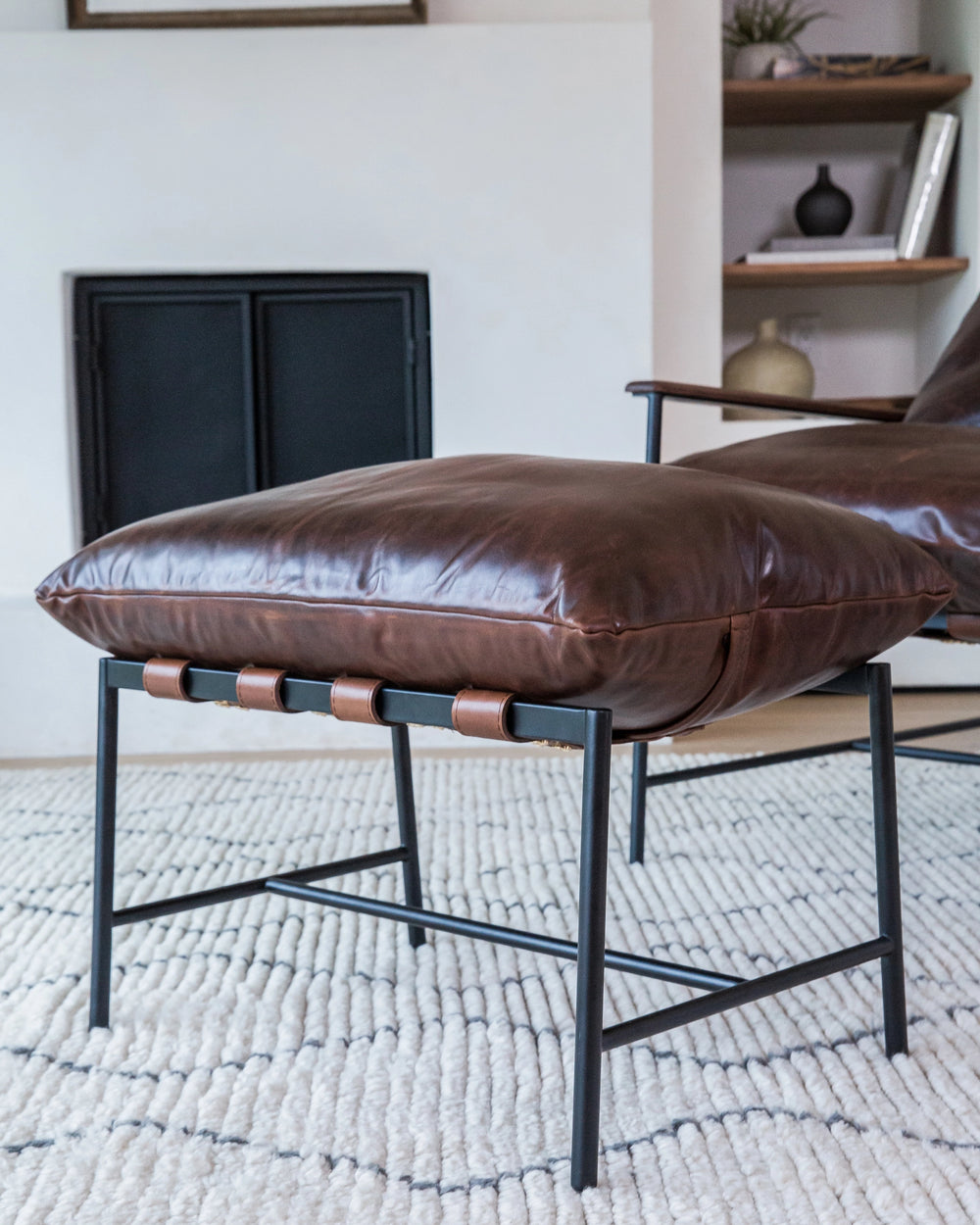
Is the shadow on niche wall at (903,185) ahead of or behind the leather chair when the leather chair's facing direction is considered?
behind

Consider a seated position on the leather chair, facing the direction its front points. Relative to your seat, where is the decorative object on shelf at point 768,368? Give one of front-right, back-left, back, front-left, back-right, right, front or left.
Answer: back-right

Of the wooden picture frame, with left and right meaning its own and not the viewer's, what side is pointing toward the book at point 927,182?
left

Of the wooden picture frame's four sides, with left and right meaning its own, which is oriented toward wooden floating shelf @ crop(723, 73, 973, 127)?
left

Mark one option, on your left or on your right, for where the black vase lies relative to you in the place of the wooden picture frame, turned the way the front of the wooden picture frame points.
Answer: on your left

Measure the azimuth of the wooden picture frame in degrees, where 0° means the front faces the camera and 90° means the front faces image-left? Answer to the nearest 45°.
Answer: approximately 0°

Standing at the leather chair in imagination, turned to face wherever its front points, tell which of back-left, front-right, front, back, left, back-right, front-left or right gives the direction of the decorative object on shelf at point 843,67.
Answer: back-right

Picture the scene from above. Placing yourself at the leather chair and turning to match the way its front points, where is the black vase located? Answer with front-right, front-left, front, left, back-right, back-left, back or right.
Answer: back-right

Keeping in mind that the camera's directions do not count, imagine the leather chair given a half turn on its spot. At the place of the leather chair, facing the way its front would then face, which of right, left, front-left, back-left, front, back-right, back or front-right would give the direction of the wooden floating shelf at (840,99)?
front-left

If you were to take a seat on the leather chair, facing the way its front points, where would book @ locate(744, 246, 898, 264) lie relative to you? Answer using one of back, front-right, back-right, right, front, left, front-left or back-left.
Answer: back-right

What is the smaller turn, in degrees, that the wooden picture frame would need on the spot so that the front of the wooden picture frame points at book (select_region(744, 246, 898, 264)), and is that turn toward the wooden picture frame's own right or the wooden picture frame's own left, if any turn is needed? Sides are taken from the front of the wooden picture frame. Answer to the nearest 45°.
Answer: approximately 90° to the wooden picture frame's own left

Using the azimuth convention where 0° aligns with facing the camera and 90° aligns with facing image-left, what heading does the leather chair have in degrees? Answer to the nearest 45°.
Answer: approximately 45°
